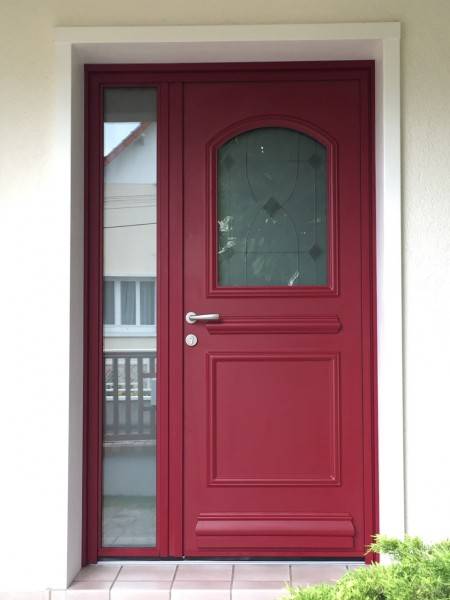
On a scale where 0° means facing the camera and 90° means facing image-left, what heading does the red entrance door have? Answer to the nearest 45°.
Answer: approximately 0°
